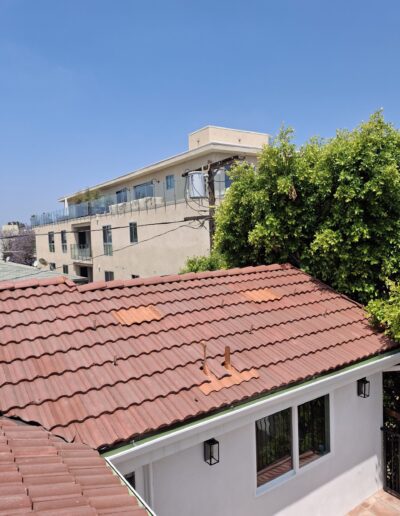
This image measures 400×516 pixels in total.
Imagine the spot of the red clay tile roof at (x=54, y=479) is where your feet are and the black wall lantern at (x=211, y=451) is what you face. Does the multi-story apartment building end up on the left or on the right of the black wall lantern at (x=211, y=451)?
left

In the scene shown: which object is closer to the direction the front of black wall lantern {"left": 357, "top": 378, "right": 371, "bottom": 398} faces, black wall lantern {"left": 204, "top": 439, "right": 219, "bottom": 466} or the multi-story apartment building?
the black wall lantern

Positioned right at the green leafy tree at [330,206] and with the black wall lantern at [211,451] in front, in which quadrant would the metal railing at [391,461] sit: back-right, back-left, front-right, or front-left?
front-left

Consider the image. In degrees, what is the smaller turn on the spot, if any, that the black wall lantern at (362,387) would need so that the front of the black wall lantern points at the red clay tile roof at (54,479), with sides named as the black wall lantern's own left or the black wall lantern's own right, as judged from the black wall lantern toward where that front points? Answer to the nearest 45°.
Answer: approximately 45° to the black wall lantern's own right

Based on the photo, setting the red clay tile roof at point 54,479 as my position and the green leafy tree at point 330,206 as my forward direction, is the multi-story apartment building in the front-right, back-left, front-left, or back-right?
front-left

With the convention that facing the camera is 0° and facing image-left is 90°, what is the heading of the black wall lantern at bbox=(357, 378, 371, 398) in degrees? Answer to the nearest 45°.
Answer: approximately 315°

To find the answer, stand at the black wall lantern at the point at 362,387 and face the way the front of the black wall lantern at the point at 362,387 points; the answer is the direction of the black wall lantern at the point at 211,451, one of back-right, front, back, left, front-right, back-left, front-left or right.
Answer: right

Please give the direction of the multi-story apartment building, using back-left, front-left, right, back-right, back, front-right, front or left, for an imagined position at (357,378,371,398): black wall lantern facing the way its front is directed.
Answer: back

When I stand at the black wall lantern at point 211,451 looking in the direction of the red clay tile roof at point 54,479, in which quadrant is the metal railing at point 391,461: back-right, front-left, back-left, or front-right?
back-left
